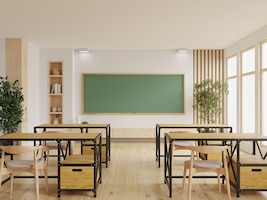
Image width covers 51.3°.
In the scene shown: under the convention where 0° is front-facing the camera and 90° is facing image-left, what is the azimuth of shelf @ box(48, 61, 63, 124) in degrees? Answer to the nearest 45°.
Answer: approximately 0°

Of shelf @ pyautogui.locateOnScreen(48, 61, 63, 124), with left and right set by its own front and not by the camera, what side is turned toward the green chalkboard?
left

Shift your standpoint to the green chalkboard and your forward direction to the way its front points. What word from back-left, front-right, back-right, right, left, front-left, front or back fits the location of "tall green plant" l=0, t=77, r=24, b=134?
front-right

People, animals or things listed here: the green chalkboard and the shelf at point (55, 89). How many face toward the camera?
2

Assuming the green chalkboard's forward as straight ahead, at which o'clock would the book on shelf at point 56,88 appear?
The book on shelf is roughly at 3 o'clock from the green chalkboard.

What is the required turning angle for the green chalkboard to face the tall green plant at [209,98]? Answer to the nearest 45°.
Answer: approximately 90° to its left

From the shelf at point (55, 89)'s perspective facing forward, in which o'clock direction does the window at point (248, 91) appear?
The window is roughly at 10 o'clock from the shelf.

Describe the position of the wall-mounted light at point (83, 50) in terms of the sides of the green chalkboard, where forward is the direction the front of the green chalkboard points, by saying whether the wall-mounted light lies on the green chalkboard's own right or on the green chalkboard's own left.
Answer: on the green chalkboard's own right

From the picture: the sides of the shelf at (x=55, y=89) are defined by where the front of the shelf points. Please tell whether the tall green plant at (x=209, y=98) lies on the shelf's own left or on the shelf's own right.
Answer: on the shelf's own left
